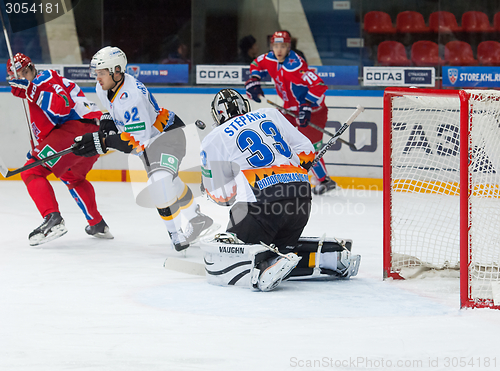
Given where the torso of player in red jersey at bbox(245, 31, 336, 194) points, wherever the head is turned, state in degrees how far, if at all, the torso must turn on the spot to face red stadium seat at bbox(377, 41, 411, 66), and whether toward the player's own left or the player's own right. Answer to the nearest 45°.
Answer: approximately 180°

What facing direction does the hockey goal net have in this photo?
to the viewer's left

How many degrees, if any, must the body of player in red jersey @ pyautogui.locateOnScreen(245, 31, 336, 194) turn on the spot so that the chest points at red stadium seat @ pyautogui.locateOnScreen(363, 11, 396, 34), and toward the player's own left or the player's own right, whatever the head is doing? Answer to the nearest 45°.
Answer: approximately 180°

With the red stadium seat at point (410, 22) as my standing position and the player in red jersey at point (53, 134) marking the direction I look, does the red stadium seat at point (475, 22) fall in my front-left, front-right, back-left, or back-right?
back-left
